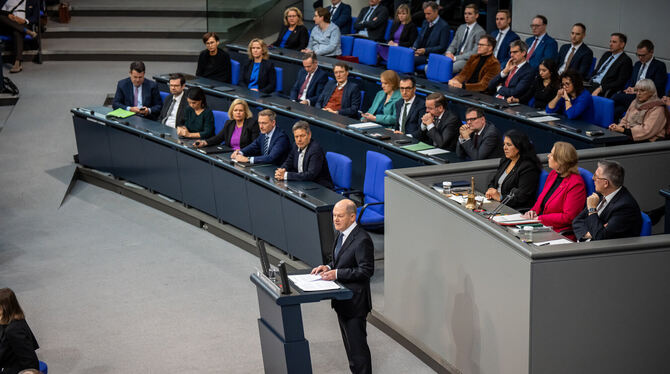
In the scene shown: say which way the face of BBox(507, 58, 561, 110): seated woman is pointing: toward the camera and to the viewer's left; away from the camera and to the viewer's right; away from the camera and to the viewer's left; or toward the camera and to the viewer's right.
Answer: toward the camera and to the viewer's left

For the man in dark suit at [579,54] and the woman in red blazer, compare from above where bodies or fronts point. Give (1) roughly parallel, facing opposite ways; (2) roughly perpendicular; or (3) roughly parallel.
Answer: roughly parallel

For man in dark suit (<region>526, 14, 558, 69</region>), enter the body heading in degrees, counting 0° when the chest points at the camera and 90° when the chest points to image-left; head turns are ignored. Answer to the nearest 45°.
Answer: approximately 45°

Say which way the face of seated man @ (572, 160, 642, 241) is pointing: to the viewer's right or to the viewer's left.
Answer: to the viewer's left

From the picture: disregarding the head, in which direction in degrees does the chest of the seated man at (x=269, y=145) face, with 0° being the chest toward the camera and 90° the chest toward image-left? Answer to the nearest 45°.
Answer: approximately 45°

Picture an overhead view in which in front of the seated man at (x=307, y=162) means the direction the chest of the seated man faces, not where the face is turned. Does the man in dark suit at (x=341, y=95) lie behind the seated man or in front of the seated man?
behind

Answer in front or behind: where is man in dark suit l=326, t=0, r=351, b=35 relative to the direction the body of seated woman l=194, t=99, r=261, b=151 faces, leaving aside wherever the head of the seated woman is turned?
behind

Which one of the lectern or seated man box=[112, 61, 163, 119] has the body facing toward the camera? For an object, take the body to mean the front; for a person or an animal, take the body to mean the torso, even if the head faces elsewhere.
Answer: the seated man

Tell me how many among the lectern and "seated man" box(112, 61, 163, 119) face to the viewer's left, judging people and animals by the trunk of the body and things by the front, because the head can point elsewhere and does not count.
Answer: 1

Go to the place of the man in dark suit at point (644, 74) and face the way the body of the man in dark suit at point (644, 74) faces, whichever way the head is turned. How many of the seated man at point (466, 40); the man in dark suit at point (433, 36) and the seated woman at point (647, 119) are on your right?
2

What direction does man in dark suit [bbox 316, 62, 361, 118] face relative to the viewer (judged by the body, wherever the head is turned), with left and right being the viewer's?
facing the viewer and to the left of the viewer

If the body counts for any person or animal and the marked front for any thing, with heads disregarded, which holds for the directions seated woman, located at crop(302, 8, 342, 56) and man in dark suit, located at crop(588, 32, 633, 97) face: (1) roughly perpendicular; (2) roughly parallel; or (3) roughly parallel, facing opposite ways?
roughly parallel

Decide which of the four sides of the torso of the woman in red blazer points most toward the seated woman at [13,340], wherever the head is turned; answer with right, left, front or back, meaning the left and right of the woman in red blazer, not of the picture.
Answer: front

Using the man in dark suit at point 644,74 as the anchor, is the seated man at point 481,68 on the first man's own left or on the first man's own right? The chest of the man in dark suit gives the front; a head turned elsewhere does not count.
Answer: on the first man's own right

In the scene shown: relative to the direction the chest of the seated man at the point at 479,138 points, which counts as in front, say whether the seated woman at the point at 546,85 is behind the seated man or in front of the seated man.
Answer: behind

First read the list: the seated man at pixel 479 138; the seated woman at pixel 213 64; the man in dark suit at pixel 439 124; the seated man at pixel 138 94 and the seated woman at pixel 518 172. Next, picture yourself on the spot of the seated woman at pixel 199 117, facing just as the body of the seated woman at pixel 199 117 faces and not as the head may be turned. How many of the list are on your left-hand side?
3

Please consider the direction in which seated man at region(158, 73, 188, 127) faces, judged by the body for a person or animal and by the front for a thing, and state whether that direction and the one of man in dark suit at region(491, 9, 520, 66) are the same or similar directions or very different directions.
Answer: same or similar directions

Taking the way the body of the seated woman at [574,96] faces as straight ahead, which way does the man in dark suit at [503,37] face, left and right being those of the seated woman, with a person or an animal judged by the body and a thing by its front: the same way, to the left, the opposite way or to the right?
the same way

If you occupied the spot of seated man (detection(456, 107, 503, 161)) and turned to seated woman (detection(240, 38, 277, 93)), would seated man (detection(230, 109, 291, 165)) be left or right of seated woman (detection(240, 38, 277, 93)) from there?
left

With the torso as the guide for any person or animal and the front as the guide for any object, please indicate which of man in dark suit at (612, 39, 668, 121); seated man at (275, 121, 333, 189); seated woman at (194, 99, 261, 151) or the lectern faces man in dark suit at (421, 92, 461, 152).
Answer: man in dark suit at (612, 39, 668, 121)
